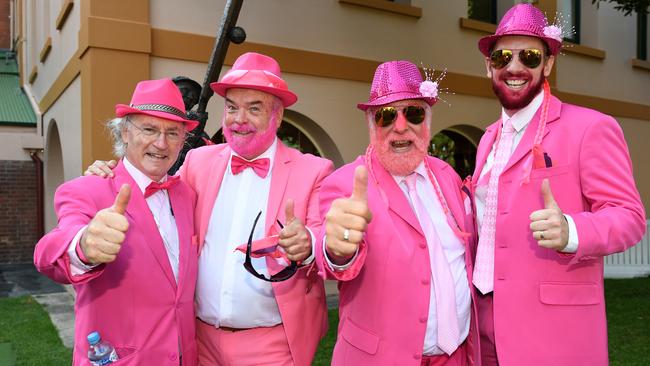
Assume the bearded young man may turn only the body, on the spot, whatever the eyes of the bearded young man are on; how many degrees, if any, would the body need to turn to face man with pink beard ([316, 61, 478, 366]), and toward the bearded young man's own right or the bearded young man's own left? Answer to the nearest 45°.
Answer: approximately 45° to the bearded young man's own right

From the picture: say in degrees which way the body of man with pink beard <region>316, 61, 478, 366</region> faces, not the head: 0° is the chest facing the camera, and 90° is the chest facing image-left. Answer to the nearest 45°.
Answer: approximately 315°

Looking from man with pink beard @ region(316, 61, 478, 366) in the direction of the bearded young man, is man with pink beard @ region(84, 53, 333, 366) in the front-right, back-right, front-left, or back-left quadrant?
back-left

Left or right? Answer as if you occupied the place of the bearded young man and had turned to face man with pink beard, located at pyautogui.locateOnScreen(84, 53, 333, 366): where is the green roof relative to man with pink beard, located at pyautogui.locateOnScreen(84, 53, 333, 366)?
right

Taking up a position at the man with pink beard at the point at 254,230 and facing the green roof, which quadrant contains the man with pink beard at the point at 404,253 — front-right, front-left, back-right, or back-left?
back-right
